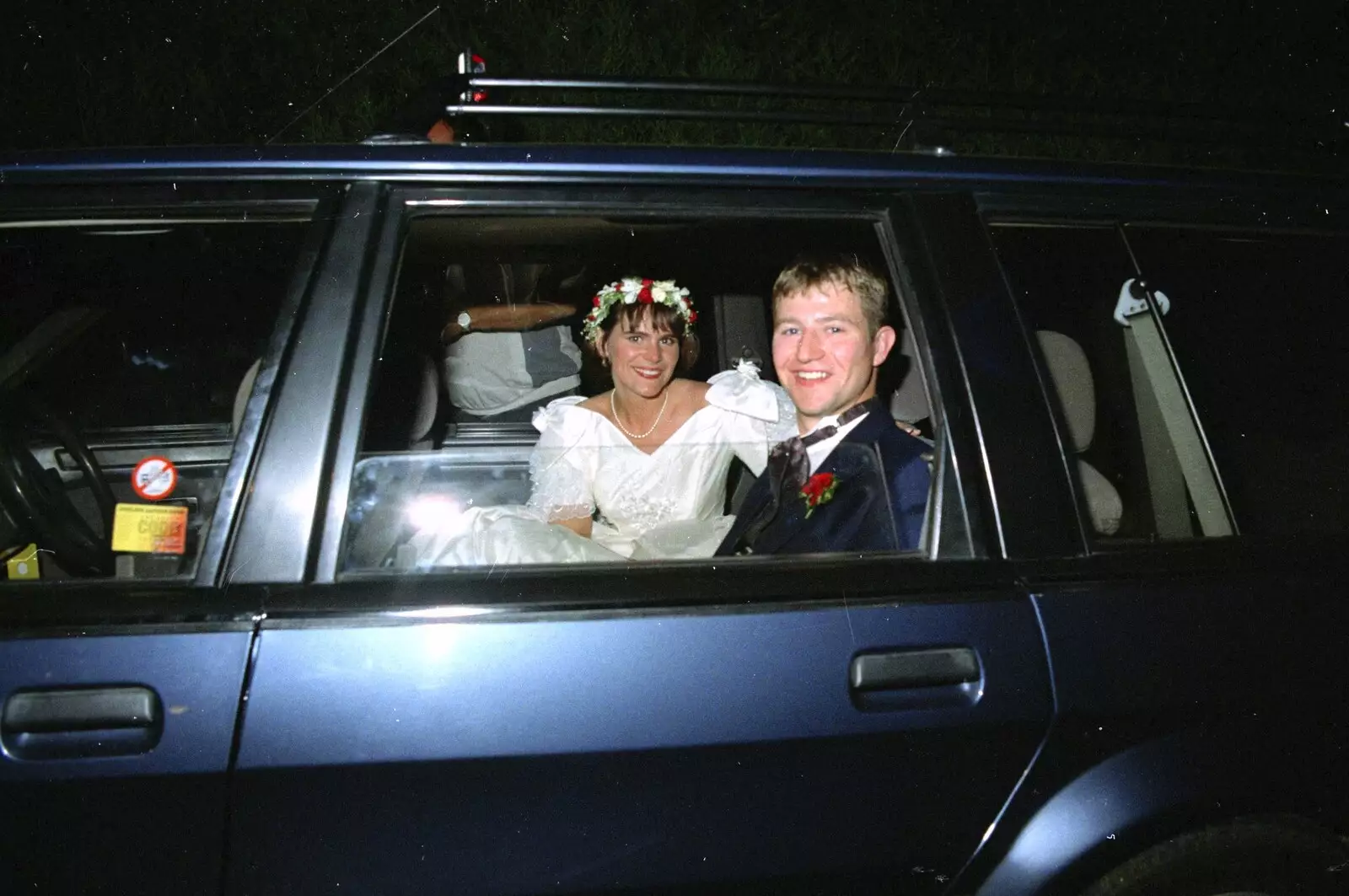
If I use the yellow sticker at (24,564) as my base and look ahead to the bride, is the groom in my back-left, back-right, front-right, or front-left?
front-right

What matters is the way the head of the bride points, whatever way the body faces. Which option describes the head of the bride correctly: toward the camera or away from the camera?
toward the camera

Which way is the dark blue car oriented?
to the viewer's left

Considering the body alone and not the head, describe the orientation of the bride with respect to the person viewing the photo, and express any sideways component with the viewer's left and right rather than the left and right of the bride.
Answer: facing the viewer

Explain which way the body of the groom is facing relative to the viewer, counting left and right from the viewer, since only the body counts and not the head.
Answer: facing the viewer and to the left of the viewer
